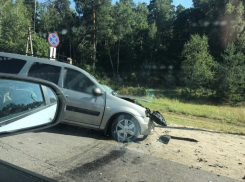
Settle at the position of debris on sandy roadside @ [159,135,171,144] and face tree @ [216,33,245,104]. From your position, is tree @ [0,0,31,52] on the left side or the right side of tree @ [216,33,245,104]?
left

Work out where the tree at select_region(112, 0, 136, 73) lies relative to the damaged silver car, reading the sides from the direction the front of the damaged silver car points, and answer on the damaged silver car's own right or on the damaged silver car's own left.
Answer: on the damaged silver car's own left

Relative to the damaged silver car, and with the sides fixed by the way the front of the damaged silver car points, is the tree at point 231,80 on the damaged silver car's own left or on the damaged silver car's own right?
on the damaged silver car's own left

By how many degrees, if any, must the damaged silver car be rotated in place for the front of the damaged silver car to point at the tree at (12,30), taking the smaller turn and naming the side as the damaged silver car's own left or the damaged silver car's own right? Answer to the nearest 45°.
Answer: approximately 90° to the damaged silver car's own left

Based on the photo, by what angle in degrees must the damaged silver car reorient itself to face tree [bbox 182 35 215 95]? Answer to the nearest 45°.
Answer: approximately 45° to its left

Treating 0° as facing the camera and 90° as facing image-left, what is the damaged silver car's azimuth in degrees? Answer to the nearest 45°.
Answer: approximately 270°
